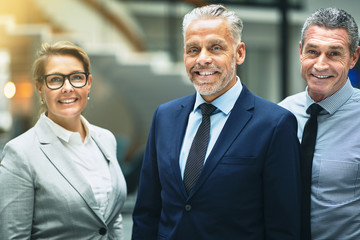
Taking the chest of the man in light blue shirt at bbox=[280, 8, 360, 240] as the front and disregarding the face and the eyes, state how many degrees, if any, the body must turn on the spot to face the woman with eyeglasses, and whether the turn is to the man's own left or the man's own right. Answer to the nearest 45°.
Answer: approximately 45° to the man's own right

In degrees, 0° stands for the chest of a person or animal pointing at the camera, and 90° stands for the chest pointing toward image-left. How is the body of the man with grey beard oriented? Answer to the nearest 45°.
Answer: approximately 45°

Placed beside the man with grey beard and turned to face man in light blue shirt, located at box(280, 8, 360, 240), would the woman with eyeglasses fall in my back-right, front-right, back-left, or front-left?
back-left

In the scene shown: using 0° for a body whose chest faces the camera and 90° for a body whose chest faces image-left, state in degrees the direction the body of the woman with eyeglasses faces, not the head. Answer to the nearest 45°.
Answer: approximately 315°
